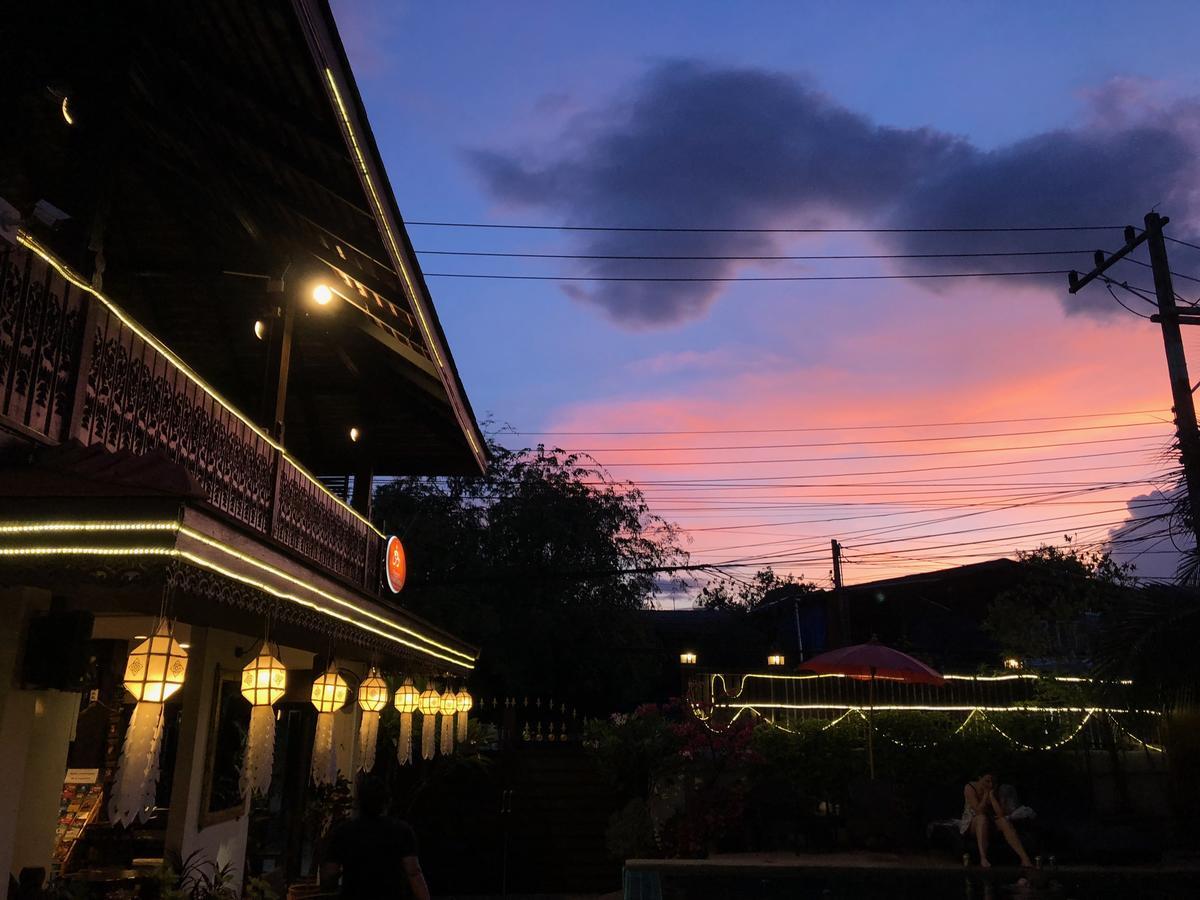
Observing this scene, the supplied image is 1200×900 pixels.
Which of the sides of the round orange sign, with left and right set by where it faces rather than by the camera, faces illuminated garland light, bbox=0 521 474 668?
right

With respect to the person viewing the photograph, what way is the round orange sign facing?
facing to the right of the viewer

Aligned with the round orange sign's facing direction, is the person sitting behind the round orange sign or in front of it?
in front

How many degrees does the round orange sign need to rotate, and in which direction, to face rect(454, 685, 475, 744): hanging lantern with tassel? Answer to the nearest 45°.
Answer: approximately 45° to its left

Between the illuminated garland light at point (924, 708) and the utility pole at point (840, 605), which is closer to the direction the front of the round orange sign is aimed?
the illuminated garland light
